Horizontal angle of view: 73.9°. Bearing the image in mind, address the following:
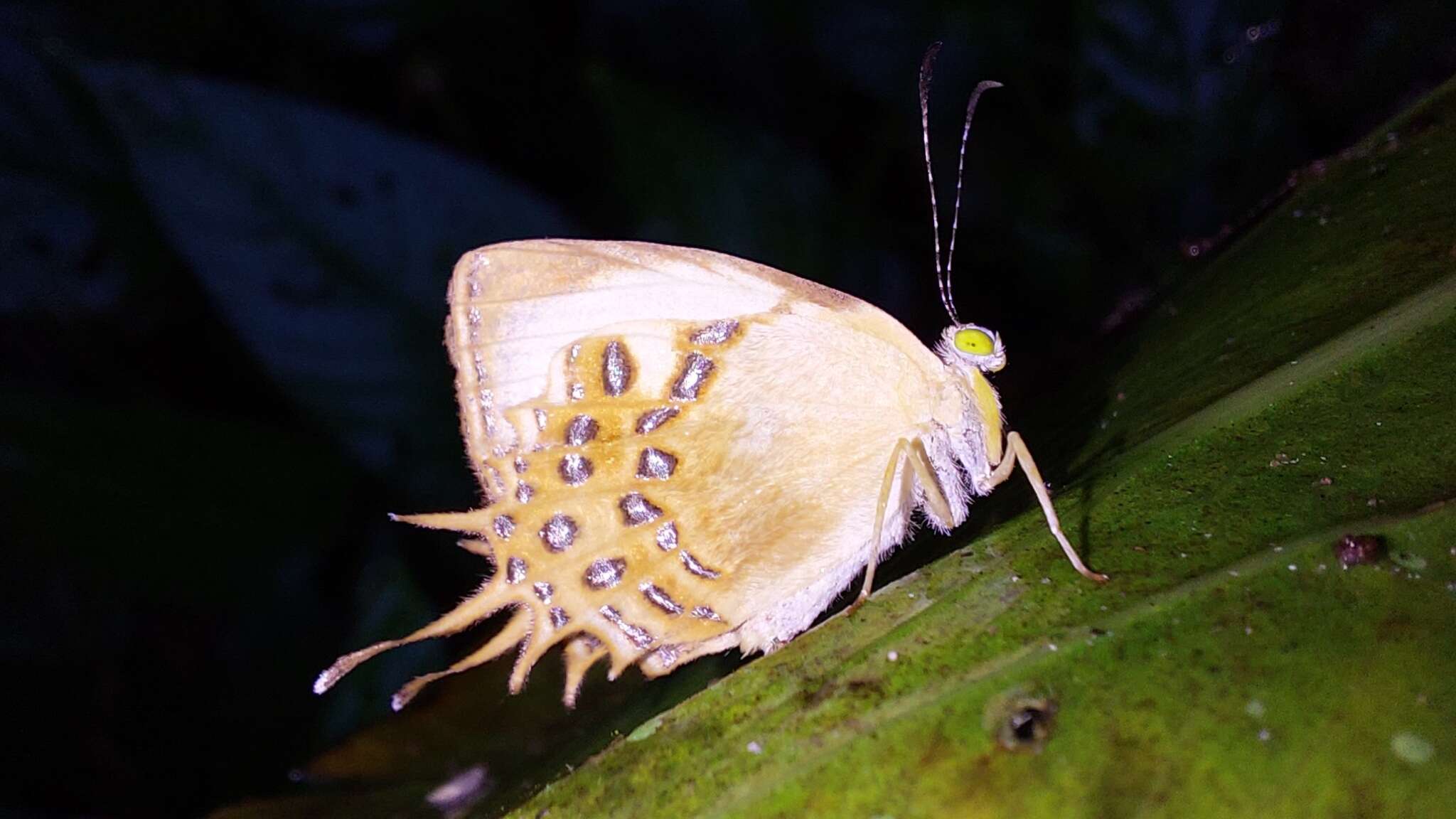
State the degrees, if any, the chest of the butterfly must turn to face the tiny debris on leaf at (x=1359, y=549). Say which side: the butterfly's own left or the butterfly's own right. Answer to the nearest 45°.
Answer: approximately 45° to the butterfly's own right

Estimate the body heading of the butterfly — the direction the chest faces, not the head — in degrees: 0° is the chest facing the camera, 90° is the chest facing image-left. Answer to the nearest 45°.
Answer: approximately 270°
